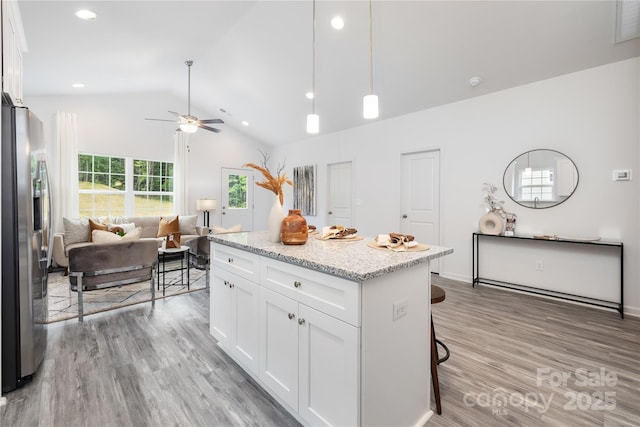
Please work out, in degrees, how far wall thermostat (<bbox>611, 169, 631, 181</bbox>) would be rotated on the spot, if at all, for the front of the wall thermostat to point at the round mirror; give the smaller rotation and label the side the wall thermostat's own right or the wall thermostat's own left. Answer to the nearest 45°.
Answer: approximately 90° to the wall thermostat's own right

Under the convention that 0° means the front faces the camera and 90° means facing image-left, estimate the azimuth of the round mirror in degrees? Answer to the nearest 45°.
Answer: approximately 0°

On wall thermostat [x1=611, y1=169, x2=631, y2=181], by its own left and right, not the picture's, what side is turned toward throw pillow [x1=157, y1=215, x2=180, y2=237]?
right

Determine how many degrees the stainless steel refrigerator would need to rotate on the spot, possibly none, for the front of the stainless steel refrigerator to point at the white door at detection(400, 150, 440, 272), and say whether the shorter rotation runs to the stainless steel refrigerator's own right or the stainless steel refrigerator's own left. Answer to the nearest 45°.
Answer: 0° — it already faces it

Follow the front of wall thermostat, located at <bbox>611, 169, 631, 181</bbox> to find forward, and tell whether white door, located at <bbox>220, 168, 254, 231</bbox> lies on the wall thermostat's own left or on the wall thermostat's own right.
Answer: on the wall thermostat's own right

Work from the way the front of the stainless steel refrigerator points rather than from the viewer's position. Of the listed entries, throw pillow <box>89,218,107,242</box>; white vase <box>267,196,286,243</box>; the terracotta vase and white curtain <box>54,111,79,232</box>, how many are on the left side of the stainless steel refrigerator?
2

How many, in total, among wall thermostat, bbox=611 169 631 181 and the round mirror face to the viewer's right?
0

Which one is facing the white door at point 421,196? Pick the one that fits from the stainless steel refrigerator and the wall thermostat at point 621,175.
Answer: the stainless steel refrigerator

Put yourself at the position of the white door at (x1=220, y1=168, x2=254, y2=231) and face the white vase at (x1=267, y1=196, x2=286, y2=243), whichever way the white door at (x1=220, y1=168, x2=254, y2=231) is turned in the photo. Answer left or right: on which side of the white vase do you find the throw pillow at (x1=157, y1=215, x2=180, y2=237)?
right

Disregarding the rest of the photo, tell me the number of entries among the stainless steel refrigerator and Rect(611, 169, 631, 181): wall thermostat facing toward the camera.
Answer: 1

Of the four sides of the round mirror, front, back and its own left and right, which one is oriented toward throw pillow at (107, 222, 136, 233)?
right

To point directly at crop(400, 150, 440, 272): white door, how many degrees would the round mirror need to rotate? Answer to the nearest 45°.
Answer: approximately 90° to its right

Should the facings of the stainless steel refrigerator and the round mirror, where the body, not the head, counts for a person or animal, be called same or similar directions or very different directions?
very different directions

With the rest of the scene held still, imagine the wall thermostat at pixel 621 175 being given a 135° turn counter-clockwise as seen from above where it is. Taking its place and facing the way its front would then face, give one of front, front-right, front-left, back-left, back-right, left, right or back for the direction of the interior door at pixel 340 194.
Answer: back-left

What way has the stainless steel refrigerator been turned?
to the viewer's right

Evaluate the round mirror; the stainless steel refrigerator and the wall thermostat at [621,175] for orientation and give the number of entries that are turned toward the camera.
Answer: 2
